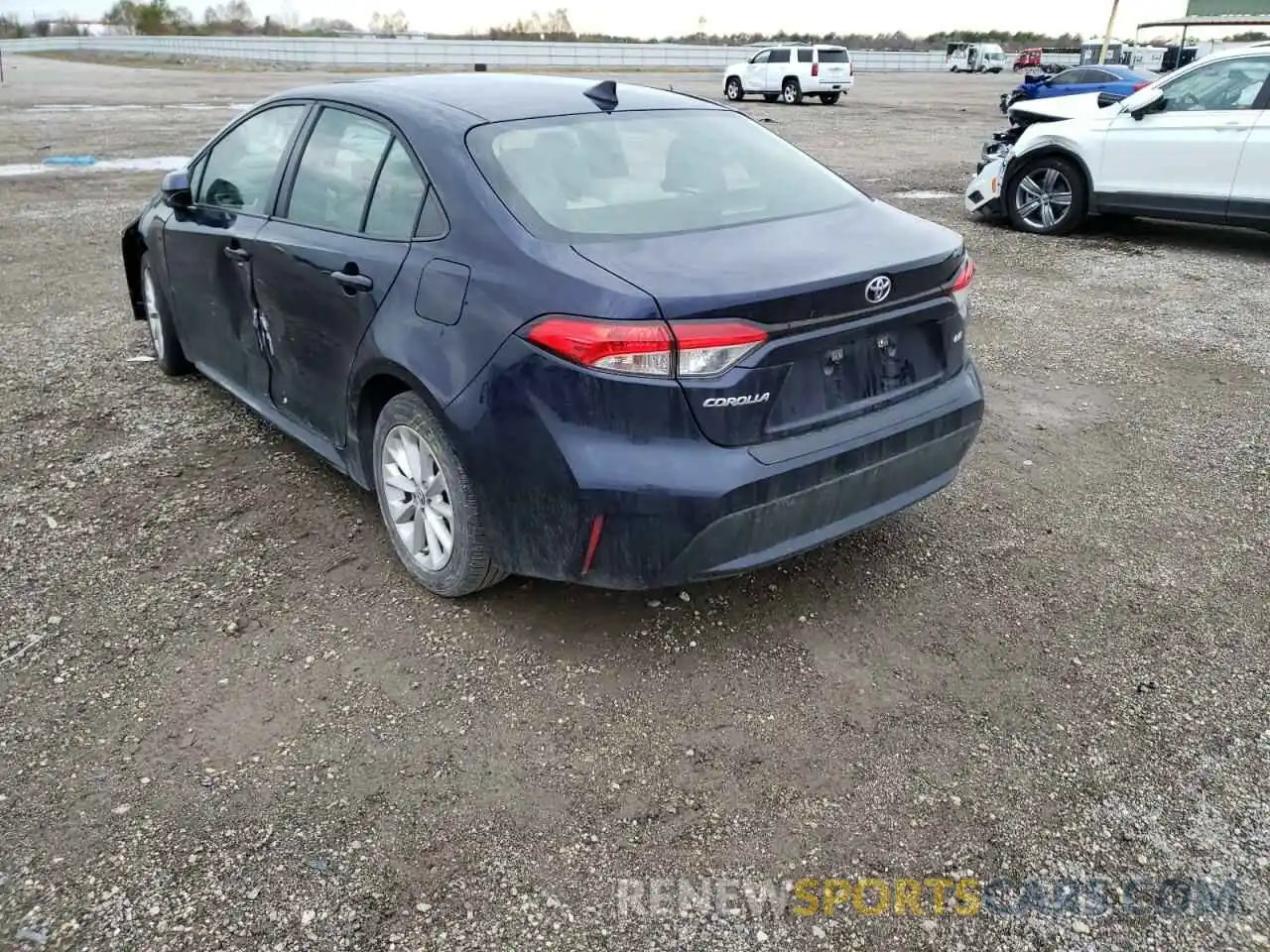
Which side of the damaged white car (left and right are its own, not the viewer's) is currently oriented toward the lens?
left

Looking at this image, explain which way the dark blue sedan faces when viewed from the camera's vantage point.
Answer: facing away from the viewer and to the left of the viewer

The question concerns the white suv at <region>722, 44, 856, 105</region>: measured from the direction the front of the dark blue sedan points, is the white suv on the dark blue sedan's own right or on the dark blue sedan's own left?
on the dark blue sedan's own right

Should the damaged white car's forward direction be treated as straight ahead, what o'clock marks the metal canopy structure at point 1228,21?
The metal canopy structure is roughly at 3 o'clock from the damaged white car.

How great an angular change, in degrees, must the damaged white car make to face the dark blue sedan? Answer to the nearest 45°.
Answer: approximately 90° to its left

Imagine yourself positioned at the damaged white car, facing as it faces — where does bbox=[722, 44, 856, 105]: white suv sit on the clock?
The white suv is roughly at 2 o'clock from the damaged white car.

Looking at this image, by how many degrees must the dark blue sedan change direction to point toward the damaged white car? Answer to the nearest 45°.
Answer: approximately 90° to its right

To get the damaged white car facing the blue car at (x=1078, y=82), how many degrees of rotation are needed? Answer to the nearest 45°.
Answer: approximately 90° to its right

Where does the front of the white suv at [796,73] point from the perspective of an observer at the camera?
facing away from the viewer and to the left of the viewer
